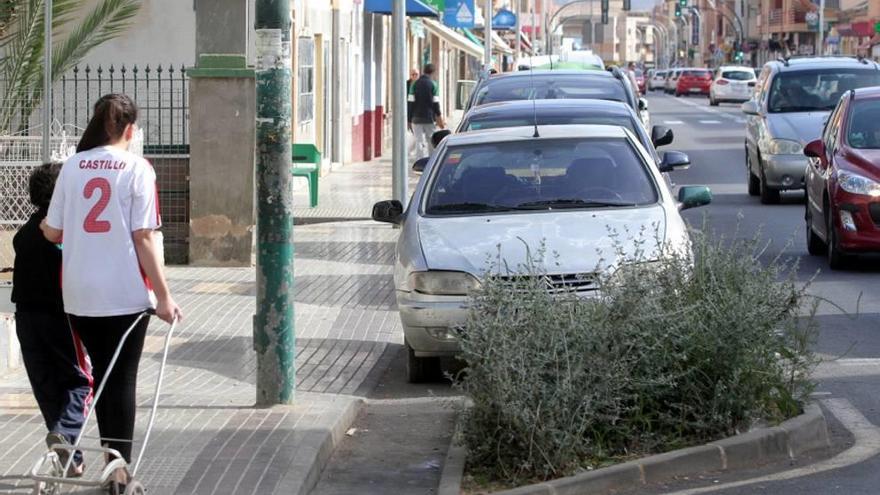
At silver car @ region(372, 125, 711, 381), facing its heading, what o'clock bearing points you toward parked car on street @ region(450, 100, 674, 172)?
The parked car on street is roughly at 6 o'clock from the silver car.

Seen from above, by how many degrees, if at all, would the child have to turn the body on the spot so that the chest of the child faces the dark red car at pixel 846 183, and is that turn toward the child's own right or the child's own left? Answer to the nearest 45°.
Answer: approximately 45° to the child's own right

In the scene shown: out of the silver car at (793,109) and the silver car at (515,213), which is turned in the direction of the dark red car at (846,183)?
the silver car at (793,109)

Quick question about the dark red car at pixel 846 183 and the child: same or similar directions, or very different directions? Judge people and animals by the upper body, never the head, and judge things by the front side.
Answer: very different directions

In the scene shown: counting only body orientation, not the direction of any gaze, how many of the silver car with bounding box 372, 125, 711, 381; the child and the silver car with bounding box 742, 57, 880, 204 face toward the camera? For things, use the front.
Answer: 2

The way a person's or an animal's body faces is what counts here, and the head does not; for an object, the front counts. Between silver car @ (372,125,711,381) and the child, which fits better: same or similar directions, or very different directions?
very different directions

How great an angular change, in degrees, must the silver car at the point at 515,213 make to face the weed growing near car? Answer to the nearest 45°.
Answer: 0° — it already faces it

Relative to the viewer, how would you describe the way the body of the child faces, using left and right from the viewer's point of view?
facing away from the viewer

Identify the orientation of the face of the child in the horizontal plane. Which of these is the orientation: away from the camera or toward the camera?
away from the camera

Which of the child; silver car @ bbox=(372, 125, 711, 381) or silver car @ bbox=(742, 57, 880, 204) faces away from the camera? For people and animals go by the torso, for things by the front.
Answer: the child

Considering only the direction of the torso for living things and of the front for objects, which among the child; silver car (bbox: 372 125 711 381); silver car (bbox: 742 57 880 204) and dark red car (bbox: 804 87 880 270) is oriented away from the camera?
the child

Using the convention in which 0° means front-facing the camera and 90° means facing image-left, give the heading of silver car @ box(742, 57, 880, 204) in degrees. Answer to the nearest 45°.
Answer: approximately 0°

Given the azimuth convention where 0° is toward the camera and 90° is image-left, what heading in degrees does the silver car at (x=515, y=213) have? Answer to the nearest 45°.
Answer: approximately 0°
